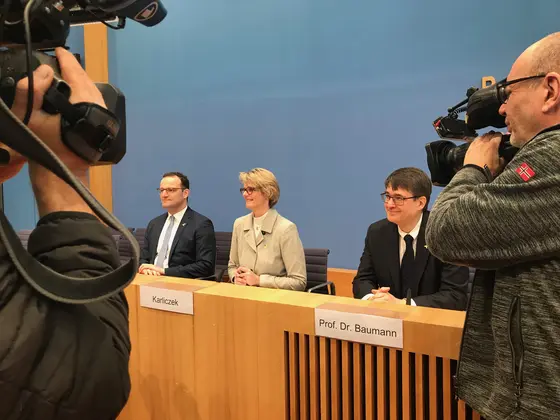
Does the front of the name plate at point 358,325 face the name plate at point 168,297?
no

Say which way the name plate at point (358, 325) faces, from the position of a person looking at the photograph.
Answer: facing the viewer and to the left of the viewer

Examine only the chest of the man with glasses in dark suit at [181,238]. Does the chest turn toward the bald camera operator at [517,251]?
no

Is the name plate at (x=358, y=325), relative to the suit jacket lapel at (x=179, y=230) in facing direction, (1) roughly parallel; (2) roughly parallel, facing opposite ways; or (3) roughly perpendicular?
roughly parallel

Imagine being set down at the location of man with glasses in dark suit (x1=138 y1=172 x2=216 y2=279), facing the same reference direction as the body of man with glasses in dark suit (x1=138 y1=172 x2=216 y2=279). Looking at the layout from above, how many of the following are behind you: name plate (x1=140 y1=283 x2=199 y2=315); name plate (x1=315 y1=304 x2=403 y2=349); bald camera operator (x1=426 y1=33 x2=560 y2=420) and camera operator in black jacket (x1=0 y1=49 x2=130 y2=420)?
0

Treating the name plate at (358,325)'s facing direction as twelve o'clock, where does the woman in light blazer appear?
The woman in light blazer is roughly at 4 o'clock from the name plate.

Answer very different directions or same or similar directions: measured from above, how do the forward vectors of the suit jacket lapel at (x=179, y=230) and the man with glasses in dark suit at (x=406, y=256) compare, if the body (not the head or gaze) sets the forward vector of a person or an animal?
same or similar directions

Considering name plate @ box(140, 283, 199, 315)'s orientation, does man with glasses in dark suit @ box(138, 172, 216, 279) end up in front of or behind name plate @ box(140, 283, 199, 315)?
behind

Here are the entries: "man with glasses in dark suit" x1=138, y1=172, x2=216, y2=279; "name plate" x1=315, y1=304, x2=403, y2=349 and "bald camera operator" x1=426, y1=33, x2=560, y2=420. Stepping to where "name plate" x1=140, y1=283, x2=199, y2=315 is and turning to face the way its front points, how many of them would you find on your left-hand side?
2

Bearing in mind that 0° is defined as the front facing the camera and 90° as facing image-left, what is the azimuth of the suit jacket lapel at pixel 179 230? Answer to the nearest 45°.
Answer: approximately 45°

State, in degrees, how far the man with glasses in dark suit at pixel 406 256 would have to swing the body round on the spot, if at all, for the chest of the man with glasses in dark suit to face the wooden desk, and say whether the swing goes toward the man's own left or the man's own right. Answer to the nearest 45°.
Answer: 0° — they already face it

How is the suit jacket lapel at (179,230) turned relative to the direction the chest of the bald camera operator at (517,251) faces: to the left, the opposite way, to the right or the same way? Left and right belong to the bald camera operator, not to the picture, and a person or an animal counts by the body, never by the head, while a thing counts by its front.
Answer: to the left

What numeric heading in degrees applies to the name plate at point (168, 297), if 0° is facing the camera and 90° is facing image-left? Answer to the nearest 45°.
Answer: approximately 45°

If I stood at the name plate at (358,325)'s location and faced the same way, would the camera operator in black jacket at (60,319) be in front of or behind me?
in front

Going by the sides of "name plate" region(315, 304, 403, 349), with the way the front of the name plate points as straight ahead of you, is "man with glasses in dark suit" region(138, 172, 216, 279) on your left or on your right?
on your right

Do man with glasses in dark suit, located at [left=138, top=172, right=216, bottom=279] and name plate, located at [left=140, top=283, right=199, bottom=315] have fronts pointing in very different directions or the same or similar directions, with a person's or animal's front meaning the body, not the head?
same or similar directions

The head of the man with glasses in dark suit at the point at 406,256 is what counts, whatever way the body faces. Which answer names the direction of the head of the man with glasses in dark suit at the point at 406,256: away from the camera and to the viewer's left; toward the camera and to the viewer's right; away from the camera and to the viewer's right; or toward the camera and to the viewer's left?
toward the camera and to the viewer's left

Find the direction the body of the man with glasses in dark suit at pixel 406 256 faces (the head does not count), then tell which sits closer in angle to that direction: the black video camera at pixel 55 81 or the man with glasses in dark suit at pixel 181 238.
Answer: the black video camera

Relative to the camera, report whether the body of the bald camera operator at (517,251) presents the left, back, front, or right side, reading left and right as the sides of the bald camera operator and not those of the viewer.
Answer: left

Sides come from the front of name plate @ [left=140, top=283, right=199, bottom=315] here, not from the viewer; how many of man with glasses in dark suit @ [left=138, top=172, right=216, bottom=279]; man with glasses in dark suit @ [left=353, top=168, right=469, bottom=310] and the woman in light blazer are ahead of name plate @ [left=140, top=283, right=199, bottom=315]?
0

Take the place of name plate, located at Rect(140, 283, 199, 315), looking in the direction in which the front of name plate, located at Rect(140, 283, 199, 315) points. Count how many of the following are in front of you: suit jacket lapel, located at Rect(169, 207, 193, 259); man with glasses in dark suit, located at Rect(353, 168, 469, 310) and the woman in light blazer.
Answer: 0
